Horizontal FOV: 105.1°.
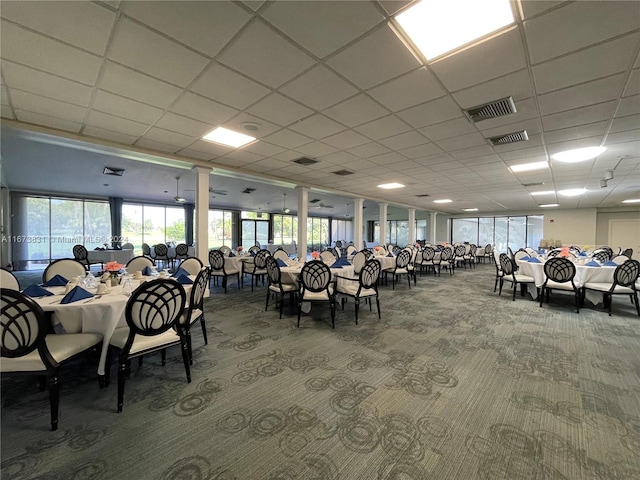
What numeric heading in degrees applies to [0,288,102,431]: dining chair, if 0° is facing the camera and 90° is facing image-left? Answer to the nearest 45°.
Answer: approximately 225°

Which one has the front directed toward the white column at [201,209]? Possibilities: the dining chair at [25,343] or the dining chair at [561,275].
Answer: the dining chair at [25,343]

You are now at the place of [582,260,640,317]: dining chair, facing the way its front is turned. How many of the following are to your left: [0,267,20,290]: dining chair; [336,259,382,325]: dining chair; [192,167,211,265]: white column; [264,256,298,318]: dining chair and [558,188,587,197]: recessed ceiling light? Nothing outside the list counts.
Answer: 4

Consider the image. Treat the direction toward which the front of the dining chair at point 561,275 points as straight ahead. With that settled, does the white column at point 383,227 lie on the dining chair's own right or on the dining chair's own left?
on the dining chair's own left

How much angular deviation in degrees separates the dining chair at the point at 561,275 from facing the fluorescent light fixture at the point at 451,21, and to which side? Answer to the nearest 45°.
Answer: approximately 180°

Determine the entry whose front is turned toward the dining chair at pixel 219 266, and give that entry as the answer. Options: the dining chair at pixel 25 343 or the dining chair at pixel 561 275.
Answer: the dining chair at pixel 25 343

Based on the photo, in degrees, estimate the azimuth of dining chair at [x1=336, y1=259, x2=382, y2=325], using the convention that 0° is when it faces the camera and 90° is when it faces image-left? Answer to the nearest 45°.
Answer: approximately 135°

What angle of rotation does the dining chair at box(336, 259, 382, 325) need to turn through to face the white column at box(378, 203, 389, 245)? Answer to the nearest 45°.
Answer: approximately 45° to its right

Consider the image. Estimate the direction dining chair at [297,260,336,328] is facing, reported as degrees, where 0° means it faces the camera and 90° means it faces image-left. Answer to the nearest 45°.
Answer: approximately 180°

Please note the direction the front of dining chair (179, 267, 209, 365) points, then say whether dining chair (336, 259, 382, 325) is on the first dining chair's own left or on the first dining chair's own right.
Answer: on the first dining chair's own right

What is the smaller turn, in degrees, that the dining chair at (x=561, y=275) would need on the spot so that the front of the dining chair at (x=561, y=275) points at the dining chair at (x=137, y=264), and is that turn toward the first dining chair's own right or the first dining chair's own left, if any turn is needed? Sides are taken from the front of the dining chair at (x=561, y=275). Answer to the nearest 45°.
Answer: approximately 135° to the first dining chair's own left

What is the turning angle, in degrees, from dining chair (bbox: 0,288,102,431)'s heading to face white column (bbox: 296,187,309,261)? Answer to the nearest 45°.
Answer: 0° — it already faces it

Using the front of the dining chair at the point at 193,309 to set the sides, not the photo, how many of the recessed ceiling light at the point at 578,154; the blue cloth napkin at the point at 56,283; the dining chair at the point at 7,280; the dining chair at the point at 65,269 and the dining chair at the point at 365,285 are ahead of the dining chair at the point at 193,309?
3

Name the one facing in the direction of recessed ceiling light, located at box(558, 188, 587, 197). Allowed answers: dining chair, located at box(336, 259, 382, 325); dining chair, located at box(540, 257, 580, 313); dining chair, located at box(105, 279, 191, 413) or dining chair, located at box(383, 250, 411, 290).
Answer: dining chair, located at box(540, 257, 580, 313)

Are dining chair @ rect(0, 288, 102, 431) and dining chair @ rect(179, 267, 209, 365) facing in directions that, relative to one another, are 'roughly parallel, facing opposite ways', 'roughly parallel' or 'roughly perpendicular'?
roughly perpendicular

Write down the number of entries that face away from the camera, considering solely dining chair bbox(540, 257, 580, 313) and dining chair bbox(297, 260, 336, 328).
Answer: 2
